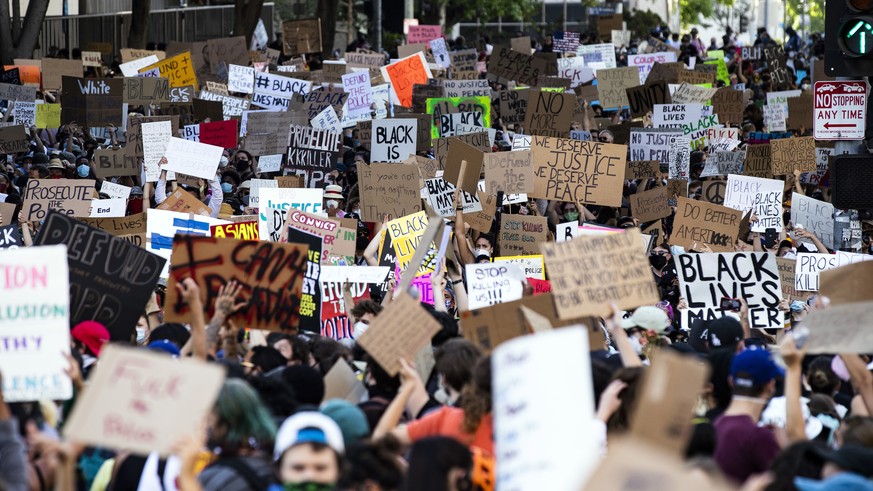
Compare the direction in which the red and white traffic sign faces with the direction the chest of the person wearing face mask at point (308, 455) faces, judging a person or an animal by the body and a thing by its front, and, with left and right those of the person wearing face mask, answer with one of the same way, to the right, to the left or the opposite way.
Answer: the same way

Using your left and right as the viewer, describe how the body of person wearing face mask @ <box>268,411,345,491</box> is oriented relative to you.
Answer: facing the viewer

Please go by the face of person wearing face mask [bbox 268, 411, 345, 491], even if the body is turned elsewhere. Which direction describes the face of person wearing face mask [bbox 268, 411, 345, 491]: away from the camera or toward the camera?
toward the camera

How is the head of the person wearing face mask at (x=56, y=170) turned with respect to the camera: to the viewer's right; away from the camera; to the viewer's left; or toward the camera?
toward the camera

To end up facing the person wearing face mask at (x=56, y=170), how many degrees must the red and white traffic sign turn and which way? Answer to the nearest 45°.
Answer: approximately 135° to its right

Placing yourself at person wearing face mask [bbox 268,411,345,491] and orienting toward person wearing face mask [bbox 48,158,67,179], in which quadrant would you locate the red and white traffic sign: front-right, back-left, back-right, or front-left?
front-right

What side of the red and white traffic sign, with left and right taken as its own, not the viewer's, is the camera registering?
front

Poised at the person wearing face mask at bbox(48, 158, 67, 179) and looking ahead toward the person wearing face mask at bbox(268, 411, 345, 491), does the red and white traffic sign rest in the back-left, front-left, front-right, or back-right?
front-left

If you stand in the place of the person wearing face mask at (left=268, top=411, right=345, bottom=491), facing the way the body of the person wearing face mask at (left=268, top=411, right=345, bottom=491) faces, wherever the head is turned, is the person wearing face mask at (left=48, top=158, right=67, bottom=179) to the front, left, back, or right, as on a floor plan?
back

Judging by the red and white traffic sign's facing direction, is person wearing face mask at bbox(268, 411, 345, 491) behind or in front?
in front

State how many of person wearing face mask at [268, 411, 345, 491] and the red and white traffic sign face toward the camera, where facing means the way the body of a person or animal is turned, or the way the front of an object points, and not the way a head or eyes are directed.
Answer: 2

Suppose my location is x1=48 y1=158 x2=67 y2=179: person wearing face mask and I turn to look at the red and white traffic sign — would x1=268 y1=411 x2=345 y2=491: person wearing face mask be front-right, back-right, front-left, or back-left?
front-right
